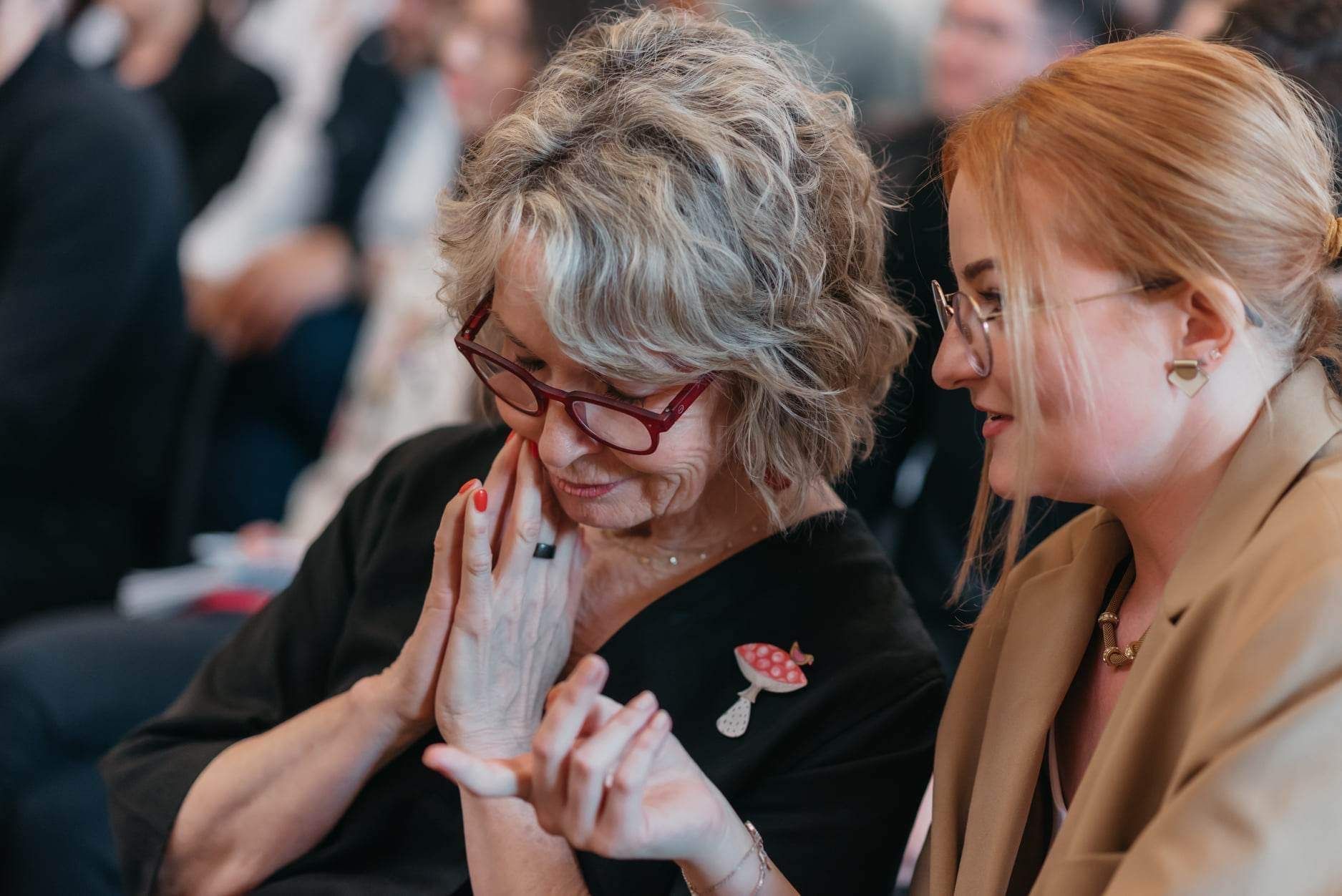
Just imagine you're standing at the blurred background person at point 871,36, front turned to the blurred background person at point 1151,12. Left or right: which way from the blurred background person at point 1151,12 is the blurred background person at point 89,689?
right

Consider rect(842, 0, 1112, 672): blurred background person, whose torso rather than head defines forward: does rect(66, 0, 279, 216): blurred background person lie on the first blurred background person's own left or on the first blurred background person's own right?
on the first blurred background person's own right
